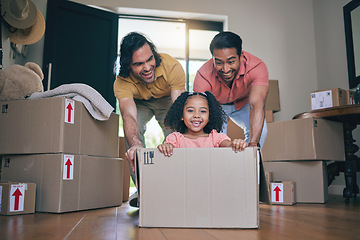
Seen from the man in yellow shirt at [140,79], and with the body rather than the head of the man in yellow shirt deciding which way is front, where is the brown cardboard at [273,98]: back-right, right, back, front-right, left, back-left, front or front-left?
back-left

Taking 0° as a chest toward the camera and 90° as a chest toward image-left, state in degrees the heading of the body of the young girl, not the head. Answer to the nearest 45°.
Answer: approximately 0°

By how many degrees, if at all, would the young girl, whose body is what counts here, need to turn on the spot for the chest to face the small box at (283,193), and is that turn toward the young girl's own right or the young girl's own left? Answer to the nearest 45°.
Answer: approximately 135° to the young girl's own left

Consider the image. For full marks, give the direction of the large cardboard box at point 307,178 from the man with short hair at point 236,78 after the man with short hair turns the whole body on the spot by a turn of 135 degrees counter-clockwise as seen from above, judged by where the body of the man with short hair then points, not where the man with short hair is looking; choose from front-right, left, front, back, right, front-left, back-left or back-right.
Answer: front

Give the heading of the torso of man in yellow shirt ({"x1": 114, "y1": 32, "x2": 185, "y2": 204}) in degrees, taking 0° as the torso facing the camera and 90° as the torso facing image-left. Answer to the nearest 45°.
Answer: approximately 0°

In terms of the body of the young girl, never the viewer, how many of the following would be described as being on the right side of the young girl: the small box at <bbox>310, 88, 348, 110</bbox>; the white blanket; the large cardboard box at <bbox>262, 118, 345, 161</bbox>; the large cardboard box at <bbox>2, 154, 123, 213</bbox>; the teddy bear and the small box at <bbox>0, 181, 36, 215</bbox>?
4

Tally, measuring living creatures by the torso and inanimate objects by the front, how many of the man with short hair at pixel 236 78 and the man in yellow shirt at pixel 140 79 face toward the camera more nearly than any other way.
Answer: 2

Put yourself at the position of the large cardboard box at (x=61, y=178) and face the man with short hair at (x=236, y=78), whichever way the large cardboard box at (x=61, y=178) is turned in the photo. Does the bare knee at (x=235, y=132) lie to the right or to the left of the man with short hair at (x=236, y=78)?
left

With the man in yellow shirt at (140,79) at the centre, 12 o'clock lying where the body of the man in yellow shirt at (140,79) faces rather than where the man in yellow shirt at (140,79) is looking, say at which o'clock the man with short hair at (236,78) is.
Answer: the man with short hair at (236,78) is roughly at 9 o'clock from the man in yellow shirt at (140,79).
